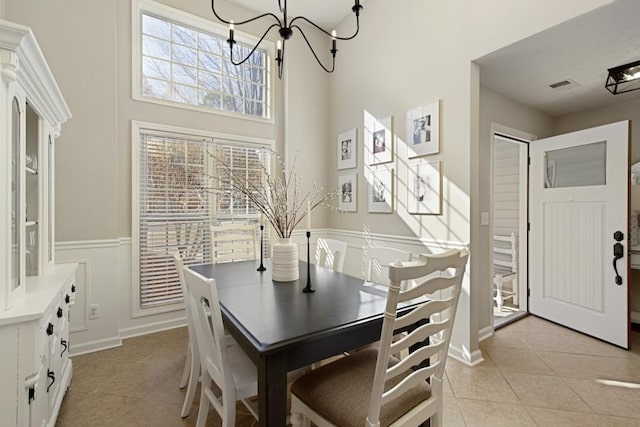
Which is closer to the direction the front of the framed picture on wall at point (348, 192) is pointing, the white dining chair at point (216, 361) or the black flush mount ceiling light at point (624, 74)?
the white dining chair

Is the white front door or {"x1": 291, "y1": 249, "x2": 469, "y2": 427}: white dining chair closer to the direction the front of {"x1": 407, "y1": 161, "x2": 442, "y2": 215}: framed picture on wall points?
the white dining chair

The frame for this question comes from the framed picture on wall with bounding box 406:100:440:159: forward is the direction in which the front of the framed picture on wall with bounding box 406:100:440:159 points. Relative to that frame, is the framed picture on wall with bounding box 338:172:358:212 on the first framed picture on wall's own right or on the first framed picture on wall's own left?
on the first framed picture on wall's own right

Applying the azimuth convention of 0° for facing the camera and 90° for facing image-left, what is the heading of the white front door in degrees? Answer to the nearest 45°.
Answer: approximately 45°

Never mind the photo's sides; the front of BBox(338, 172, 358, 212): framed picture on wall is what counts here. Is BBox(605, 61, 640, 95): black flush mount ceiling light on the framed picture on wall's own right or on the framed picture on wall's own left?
on the framed picture on wall's own left

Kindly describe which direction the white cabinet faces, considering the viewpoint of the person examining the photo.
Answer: facing to the right of the viewer
